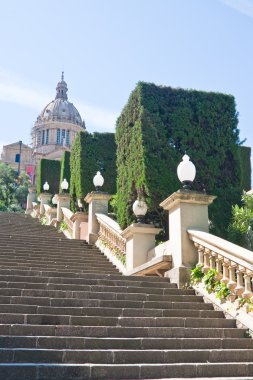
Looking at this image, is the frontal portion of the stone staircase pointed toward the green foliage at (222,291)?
no

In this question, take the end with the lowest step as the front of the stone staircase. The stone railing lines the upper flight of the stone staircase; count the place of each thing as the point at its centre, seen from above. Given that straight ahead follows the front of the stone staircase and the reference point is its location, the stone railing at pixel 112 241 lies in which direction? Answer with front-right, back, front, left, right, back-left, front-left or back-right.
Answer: back

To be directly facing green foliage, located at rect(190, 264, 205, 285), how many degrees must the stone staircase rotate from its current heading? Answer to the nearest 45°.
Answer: approximately 135° to its left

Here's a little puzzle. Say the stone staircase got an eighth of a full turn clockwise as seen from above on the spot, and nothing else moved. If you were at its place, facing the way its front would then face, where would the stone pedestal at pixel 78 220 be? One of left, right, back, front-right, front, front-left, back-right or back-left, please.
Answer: back-right

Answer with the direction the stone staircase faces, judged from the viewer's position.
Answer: facing the viewer

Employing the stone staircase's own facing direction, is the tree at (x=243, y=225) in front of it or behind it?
behind

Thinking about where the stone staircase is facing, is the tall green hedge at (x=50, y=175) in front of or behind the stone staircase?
behind

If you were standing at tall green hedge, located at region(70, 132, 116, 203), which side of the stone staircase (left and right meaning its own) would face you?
back

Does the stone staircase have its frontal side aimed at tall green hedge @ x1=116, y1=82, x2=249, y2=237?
no

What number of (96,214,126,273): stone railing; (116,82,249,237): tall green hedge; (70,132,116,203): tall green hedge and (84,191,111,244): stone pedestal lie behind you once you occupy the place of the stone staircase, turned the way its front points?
4

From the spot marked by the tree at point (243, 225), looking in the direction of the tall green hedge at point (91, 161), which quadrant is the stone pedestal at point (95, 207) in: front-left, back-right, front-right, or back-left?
front-left
